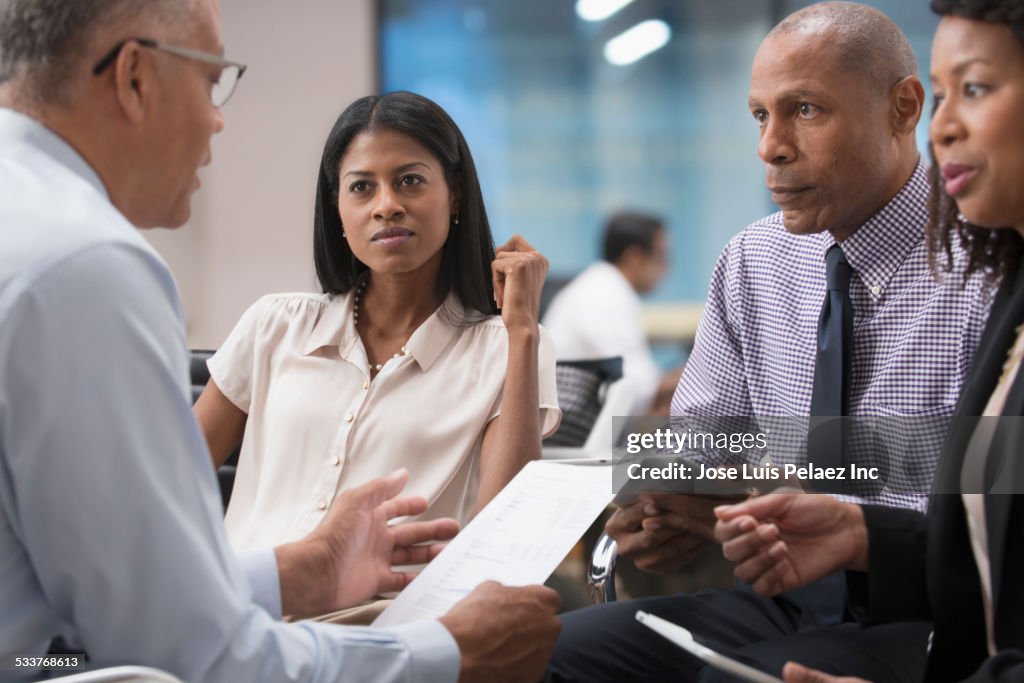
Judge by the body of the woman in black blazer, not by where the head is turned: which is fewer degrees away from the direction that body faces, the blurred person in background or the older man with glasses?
the older man with glasses

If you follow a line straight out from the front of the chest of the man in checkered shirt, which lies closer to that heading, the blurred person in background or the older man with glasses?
the older man with glasses

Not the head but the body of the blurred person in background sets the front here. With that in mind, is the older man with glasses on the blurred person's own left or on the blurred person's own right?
on the blurred person's own right

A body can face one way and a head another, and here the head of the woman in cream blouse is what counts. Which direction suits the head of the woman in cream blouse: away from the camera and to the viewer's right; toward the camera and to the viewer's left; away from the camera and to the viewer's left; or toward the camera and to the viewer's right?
toward the camera and to the viewer's left

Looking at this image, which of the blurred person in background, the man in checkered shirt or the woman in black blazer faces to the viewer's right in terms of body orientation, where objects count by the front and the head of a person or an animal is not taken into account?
the blurred person in background

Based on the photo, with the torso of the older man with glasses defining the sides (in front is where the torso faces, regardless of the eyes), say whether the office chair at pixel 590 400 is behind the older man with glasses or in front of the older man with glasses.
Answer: in front

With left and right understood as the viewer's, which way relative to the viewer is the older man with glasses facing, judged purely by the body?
facing away from the viewer and to the right of the viewer
